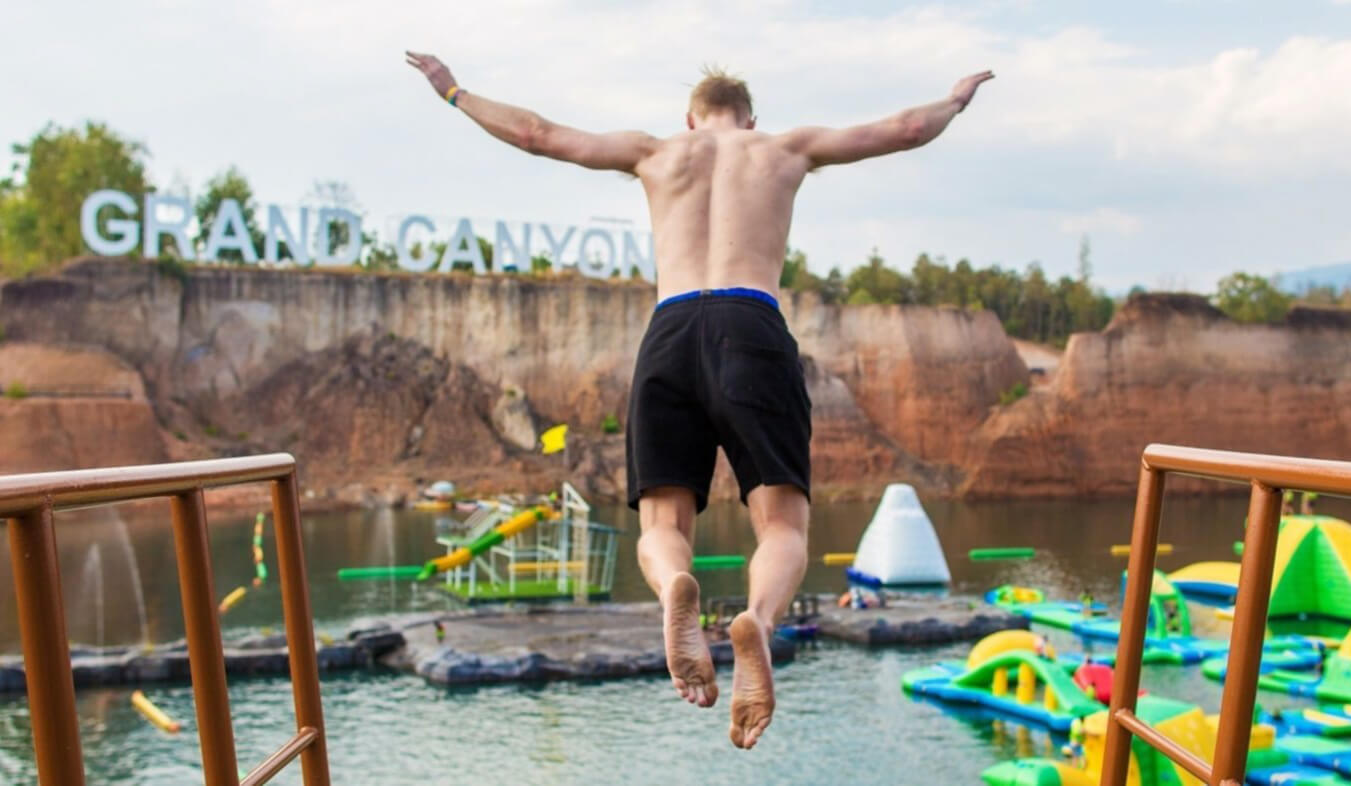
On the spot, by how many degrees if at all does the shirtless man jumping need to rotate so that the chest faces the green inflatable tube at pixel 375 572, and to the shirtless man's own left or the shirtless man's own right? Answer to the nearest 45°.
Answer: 0° — they already face it

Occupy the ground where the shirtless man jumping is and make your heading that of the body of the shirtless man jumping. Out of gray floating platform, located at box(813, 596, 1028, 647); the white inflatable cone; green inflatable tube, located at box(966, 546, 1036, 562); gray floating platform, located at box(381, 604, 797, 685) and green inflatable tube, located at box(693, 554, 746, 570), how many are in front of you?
5

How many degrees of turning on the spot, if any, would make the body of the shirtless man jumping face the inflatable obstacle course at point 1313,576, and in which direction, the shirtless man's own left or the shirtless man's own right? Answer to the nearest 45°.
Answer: approximately 45° to the shirtless man's own right

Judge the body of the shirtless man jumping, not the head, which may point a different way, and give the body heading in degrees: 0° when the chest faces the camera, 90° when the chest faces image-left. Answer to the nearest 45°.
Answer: approximately 180°

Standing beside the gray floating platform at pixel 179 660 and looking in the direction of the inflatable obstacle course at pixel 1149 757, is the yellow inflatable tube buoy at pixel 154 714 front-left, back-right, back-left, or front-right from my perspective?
front-right

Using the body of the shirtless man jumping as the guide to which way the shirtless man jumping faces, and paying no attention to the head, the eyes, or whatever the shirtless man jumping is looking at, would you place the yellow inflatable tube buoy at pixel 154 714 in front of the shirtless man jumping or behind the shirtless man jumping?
in front

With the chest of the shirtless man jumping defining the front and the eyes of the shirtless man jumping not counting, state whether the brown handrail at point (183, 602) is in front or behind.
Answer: behind

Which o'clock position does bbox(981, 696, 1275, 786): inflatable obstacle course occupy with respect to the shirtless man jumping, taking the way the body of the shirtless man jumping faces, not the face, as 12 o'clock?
The inflatable obstacle course is roughly at 1 o'clock from the shirtless man jumping.

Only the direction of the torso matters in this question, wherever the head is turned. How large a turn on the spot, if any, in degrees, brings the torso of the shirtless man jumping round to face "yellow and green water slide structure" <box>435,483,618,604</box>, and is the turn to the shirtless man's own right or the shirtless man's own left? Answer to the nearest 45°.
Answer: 0° — they already face it

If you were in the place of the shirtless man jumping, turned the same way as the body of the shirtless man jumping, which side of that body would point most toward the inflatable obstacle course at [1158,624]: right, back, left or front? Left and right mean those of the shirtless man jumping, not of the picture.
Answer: front

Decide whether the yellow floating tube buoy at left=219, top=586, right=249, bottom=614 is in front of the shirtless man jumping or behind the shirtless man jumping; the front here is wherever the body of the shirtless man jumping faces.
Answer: in front

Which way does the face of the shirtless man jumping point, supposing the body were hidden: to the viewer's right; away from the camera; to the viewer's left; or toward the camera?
away from the camera

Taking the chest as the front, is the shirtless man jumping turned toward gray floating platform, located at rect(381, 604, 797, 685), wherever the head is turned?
yes

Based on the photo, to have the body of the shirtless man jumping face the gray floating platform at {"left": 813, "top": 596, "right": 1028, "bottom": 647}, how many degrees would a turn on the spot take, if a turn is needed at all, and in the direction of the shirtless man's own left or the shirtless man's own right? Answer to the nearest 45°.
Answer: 0° — they already face it

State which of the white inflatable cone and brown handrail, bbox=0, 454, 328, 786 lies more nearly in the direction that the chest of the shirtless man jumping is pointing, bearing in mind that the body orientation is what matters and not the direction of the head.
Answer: the white inflatable cone

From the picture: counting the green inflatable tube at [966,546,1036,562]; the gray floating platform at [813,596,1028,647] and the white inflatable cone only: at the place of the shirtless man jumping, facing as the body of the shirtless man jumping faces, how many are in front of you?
3

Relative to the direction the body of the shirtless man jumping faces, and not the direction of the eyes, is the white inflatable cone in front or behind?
in front
